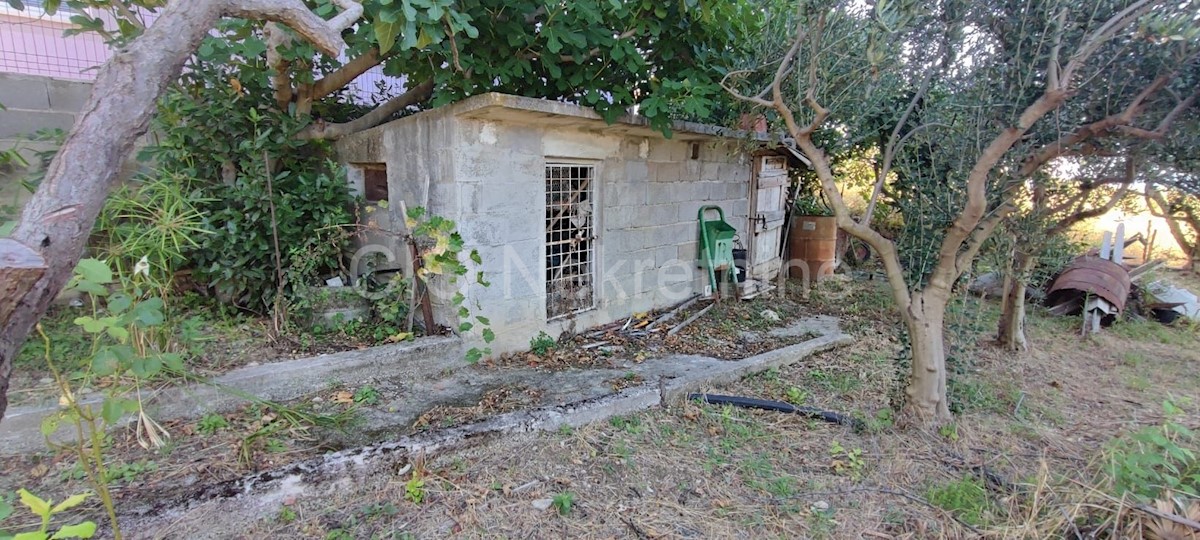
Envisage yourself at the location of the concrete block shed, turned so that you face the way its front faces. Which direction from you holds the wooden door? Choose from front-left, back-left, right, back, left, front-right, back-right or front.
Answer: left

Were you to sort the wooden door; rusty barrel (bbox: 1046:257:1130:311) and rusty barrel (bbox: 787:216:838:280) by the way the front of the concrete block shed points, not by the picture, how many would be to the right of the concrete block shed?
0

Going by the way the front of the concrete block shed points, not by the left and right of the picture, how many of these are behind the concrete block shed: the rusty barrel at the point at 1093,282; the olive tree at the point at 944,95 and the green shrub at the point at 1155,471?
0

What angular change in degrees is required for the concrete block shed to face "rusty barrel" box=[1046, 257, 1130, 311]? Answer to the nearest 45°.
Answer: approximately 45° to its left

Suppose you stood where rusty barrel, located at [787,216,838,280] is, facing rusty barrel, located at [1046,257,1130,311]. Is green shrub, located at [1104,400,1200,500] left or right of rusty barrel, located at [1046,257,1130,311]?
right

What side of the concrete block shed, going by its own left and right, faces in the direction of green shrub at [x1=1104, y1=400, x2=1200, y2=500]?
front

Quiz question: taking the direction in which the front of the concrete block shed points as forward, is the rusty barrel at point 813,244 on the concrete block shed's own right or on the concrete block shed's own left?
on the concrete block shed's own left

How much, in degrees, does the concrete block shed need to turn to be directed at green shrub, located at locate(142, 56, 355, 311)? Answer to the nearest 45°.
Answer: approximately 135° to its right

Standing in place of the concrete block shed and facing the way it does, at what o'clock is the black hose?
The black hose is roughly at 12 o'clock from the concrete block shed.

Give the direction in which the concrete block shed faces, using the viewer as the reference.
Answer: facing the viewer and to the right of the viewer

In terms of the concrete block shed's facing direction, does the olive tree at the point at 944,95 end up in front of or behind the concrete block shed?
in front

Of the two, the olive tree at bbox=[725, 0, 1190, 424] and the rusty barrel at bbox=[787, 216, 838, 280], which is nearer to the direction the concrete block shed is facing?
the olive tree

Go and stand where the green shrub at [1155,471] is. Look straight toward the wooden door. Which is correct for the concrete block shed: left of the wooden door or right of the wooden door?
left

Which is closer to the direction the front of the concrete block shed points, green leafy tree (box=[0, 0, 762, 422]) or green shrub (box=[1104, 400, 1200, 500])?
the green shrub

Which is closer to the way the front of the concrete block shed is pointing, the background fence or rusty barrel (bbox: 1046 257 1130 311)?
the rusty barrel
